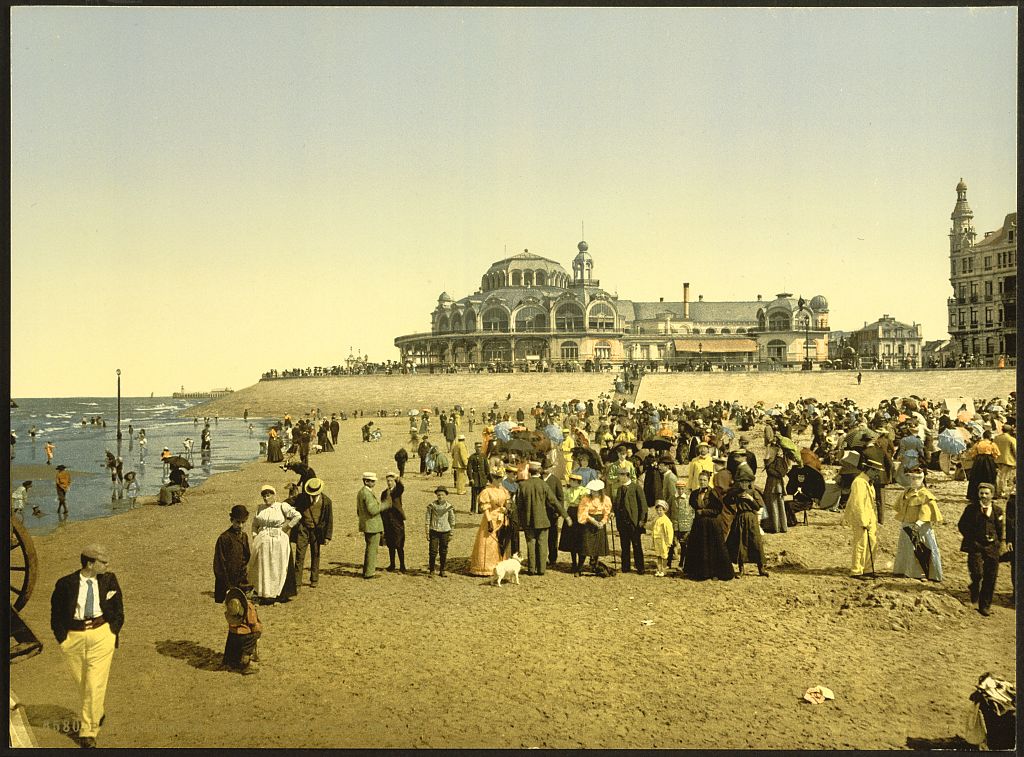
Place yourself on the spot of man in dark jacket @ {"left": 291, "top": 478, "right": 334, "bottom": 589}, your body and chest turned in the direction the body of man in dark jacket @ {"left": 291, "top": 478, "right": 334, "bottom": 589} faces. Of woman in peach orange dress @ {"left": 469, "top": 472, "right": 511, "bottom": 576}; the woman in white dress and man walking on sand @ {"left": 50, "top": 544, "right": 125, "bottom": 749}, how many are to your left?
1

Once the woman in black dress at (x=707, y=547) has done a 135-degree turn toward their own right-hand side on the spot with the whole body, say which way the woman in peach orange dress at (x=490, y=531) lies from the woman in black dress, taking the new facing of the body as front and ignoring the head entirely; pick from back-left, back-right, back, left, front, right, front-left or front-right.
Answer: front-left

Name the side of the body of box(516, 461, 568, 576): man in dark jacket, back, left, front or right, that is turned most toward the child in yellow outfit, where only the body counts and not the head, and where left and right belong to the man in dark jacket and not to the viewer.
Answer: right

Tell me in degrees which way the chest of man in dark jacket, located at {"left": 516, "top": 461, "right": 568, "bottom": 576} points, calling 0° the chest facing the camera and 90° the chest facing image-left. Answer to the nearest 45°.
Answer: approximately 180°

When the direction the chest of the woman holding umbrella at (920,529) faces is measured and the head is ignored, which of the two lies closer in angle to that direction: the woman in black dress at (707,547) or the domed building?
the woman in black dress

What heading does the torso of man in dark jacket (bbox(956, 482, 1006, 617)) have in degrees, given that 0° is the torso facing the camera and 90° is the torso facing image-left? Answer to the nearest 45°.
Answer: approximately 0°

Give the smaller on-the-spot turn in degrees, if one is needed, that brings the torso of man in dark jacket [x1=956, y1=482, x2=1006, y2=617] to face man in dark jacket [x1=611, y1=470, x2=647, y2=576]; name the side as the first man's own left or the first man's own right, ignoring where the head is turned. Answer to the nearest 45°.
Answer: approximately 90° to the first man's own right

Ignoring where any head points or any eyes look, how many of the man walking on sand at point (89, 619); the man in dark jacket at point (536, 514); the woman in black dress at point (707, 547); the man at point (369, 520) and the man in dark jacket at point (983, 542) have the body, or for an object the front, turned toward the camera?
3
